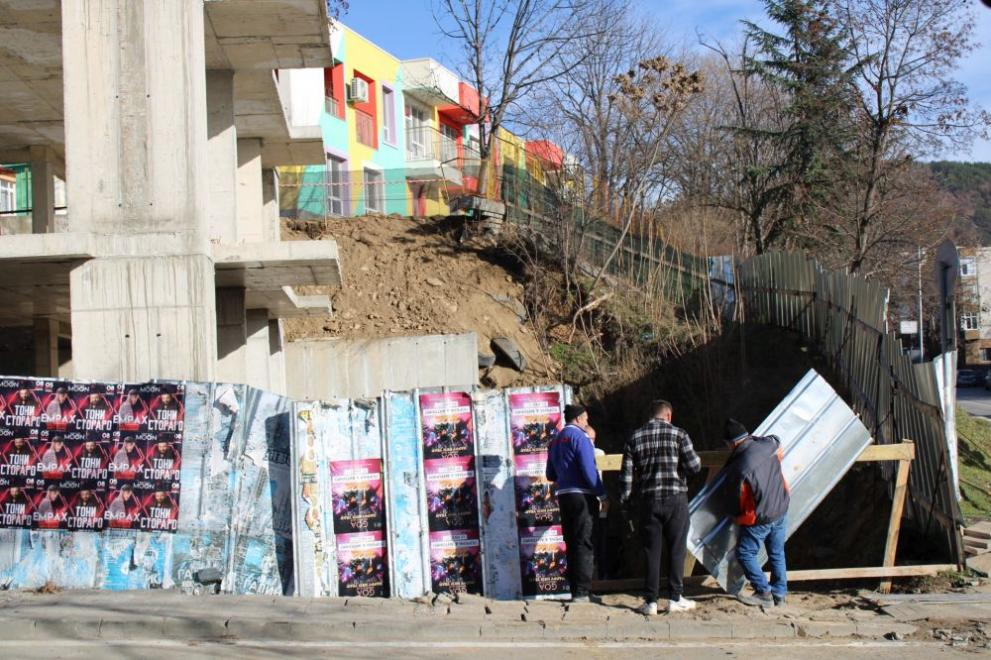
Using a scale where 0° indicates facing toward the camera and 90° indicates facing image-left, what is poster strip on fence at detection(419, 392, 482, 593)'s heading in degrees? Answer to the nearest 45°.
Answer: approximately 0°

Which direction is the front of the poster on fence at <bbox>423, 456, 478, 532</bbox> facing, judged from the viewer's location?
facing the viewer

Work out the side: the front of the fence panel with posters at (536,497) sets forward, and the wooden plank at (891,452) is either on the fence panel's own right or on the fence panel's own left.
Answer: on the fence panel's own left

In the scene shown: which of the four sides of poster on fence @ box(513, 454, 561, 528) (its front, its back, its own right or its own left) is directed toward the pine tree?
back

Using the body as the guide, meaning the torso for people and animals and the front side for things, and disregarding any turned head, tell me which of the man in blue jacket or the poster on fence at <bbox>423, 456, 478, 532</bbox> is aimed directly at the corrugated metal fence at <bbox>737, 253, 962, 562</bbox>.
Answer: the man in blue jacket

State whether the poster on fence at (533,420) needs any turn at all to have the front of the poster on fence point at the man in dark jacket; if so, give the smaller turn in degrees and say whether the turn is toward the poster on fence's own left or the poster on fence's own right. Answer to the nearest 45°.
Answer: approximately 90° to the poster on fence's own left

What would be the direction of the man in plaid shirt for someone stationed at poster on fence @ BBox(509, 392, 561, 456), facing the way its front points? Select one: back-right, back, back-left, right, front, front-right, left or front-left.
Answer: front-left

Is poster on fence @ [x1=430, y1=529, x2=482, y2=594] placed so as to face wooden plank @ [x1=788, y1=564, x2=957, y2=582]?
no

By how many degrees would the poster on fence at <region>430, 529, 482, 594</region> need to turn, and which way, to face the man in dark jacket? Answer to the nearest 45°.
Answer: approximately 90° to its left

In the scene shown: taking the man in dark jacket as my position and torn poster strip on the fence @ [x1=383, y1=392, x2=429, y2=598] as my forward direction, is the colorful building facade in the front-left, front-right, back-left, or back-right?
front-right

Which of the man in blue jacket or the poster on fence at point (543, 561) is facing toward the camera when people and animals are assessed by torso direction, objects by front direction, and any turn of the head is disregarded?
the poster on fence

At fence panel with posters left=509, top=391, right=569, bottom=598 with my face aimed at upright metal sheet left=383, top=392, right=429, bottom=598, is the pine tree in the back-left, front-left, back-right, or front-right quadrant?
back-right

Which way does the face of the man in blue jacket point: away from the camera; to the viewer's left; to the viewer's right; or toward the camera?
to the viewer's right

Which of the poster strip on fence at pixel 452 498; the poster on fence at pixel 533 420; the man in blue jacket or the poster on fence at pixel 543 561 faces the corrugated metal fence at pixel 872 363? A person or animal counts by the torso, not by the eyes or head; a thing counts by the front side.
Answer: the man in blue jacket

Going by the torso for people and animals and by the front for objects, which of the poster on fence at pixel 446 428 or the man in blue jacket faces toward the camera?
the poster on fence

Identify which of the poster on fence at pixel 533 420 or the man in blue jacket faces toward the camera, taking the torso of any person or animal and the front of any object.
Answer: the poster on fence

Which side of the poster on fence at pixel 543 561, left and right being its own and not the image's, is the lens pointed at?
front
